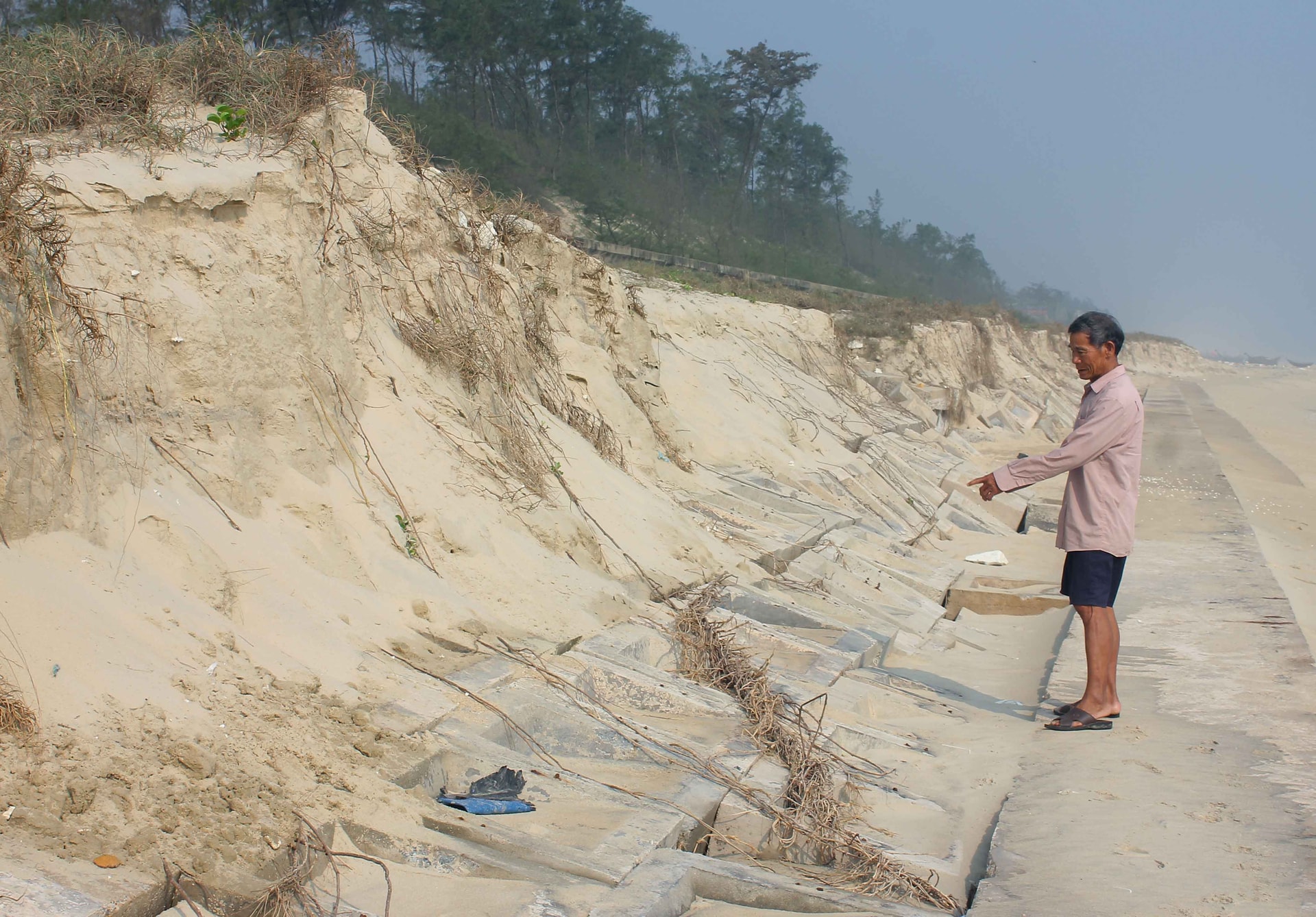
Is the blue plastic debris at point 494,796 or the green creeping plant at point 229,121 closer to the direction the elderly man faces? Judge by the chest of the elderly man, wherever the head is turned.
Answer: the green creeping plant

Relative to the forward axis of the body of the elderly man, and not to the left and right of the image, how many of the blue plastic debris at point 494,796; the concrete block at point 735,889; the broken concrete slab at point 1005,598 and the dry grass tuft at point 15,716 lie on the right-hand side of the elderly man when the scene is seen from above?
1

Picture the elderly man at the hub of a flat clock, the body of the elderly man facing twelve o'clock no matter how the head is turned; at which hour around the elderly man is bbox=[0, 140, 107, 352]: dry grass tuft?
The dry grass tuft is roughly at 11 o'clock from the elderly man.

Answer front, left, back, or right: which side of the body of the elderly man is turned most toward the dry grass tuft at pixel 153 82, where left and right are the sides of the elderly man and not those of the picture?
front

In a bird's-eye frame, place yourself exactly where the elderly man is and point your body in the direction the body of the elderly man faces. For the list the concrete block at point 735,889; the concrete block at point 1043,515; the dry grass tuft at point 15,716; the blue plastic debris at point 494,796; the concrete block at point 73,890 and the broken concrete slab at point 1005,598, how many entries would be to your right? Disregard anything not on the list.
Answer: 2

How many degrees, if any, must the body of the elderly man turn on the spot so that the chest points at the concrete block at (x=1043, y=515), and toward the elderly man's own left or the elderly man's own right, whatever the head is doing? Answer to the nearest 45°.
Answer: approximately 90° to the elderly man's own right

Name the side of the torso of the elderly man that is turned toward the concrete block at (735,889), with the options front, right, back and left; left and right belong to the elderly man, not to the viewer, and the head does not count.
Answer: left

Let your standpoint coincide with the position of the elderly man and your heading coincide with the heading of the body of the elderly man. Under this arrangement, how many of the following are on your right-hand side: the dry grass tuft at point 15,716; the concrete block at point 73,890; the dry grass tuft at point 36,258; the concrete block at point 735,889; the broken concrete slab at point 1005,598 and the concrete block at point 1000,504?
2

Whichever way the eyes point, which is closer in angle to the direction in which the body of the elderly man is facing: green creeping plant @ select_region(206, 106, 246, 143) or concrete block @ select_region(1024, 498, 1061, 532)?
the green creeping plant

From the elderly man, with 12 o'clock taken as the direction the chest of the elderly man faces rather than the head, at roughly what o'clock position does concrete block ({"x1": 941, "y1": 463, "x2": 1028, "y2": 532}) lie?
The concrete block is roughly at 3 o'clock from the elderly man.

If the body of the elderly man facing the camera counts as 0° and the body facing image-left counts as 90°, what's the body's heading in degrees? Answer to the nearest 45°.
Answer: approximately 90°

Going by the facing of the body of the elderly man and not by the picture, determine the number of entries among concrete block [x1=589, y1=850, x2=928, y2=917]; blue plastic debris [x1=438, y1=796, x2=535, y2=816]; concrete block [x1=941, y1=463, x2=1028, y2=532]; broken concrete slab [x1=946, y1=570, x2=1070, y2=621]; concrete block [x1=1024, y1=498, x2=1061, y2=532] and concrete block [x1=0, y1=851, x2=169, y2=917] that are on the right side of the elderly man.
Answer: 3

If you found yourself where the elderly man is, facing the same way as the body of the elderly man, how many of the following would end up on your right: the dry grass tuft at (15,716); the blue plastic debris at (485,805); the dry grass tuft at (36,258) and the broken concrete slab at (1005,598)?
1

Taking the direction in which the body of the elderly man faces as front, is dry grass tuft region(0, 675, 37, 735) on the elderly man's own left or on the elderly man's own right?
on the elderly man's own left

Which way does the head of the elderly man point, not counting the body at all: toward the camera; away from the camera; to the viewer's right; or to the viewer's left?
to the viewer's left
